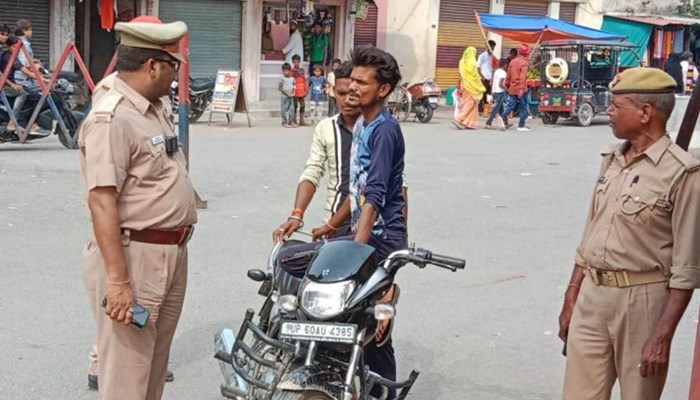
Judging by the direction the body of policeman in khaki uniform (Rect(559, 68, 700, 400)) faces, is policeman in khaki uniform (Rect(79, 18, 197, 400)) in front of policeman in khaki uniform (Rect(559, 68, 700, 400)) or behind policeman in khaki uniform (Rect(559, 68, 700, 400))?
in front

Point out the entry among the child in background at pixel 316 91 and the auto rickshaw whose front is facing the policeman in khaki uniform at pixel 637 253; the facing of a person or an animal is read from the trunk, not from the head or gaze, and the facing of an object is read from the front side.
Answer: the child in background

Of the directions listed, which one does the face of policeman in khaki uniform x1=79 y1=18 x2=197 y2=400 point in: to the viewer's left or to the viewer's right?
to the viewer's right

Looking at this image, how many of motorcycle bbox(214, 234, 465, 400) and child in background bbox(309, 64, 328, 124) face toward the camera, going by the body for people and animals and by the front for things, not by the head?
2

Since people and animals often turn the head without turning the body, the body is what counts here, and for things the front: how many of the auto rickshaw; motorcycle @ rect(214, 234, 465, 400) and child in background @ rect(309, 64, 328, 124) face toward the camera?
2

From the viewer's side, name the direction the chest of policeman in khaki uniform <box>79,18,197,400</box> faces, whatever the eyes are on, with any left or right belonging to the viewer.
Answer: facing the viewer and to the right of the viewer

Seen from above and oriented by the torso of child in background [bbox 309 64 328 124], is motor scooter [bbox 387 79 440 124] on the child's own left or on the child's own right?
on the child's own left

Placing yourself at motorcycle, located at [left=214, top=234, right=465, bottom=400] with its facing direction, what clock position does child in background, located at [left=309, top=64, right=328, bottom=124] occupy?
The child in background is roughly at 6 o'clock from the motorcycle.

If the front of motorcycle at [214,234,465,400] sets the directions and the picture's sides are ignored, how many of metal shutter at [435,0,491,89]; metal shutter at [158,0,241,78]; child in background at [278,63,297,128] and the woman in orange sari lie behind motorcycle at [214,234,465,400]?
4

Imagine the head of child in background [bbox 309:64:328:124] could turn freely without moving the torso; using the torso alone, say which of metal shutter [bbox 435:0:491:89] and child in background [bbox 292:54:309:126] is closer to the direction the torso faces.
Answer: the child in background

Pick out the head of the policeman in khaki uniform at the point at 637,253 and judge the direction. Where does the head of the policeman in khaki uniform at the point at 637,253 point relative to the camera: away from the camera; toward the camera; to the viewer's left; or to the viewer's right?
to the viewer's left

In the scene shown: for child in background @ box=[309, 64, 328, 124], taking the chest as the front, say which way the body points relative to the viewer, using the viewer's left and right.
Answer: facing the viewer

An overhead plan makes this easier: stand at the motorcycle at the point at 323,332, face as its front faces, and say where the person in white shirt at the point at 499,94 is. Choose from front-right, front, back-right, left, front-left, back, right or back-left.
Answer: back
